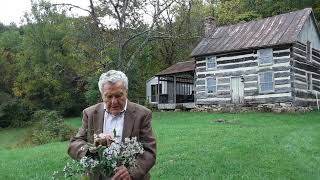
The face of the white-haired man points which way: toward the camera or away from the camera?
toward the camera

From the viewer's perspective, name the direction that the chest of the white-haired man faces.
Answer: toward the camera

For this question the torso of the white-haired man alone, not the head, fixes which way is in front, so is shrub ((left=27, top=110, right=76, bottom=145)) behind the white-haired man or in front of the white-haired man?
behind
